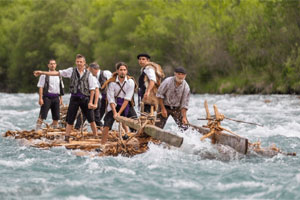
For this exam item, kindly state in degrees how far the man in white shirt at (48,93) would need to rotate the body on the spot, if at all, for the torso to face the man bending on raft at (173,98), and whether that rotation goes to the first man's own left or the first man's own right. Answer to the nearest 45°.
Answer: approximately 45° to the first man's own left

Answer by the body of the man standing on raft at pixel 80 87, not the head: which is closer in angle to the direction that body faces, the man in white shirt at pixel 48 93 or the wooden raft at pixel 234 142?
the wooden raft

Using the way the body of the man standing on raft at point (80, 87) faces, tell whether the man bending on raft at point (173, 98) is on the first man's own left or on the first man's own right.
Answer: on the first man's own left

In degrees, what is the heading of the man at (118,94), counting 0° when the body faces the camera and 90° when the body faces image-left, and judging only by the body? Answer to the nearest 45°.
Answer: approximately 0°

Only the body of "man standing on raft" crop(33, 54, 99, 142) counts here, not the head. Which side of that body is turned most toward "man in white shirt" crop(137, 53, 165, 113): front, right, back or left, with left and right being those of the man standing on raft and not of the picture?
left

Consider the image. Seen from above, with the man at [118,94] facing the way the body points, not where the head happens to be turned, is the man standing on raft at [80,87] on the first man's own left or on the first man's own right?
on the first man's own right

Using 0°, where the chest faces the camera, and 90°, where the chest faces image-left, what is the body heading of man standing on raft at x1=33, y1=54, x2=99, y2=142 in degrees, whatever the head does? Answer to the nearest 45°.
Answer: approximately 0°
